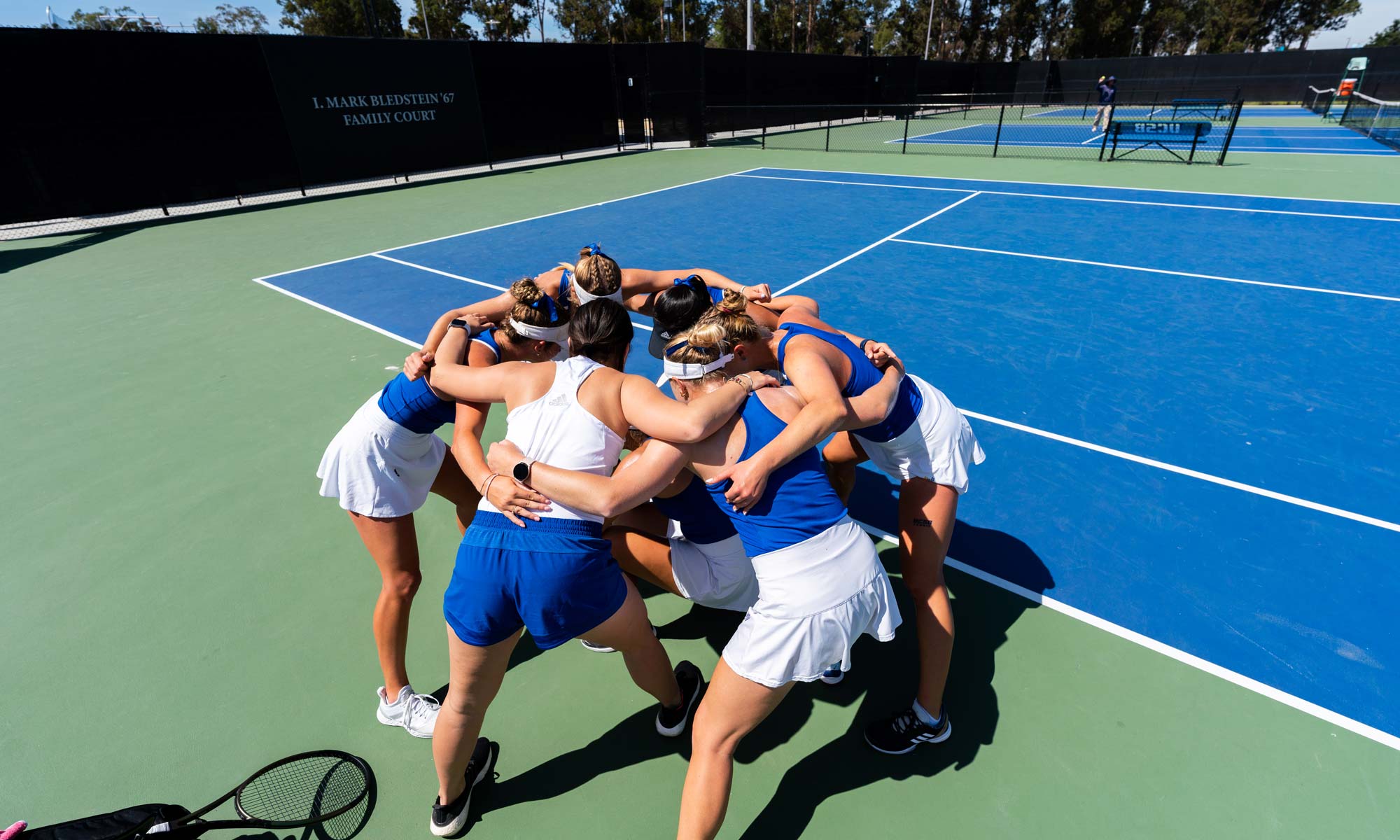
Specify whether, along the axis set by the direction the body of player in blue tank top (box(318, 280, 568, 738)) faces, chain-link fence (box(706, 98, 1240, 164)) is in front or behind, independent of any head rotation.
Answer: in front

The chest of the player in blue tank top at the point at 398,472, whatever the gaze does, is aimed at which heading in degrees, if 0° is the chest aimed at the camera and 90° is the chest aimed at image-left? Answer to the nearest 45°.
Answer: approximately 270°

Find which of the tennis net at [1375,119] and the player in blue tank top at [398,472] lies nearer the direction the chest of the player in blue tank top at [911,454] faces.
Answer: the player in blue tank top

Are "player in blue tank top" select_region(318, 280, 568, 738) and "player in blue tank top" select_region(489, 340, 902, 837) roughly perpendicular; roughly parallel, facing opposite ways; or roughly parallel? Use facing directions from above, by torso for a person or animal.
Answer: roughly perpendicular

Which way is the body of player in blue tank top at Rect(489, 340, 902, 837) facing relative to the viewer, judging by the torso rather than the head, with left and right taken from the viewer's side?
facing away from the viewer and to the left of the viewer

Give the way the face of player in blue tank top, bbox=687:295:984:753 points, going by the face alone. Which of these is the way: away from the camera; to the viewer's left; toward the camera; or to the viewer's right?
to the viewer's left

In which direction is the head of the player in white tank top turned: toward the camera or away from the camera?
away from the camera

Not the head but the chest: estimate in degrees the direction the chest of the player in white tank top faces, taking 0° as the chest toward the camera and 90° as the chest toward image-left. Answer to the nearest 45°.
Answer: approximately 180°

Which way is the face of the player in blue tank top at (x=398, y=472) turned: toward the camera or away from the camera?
away from the camera

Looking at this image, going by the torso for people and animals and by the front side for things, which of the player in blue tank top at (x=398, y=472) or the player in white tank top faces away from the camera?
the player in white tank top

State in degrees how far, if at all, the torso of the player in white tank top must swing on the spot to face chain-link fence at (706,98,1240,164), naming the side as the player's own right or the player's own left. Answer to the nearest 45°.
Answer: approximately 45° to the player's own right

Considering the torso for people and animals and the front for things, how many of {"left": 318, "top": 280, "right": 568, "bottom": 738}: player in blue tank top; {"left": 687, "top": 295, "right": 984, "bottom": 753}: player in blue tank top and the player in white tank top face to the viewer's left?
1

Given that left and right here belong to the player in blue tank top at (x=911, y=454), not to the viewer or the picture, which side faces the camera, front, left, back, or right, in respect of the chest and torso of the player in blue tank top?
left

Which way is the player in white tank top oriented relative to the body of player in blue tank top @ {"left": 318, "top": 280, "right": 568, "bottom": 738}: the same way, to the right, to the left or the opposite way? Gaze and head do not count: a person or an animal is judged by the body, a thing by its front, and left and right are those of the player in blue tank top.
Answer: to the left
